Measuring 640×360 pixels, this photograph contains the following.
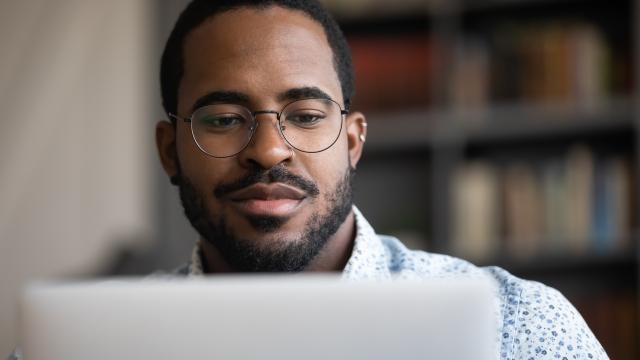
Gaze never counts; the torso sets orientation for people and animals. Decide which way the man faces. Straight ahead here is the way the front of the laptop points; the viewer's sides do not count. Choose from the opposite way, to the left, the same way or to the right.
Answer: the opposite way

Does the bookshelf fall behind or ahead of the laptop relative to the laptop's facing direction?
ahead

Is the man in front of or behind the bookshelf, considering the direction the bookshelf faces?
in front

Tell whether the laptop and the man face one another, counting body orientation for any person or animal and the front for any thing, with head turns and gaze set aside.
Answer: yes

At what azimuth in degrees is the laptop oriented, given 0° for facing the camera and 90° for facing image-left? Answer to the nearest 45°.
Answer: approximately 180°

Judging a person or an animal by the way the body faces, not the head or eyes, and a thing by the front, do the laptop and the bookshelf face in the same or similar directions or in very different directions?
very different directions

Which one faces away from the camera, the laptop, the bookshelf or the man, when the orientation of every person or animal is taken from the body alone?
the laptop

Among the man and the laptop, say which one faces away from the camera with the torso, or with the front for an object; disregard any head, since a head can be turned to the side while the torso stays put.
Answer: the laptop

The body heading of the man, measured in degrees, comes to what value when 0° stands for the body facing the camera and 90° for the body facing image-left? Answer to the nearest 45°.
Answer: approximately 0°

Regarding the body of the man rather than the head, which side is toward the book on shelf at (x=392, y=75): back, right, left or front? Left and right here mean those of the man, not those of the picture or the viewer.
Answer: back

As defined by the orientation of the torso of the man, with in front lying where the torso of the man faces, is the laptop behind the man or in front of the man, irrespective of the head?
in front

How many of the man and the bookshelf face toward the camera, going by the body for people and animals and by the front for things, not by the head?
2

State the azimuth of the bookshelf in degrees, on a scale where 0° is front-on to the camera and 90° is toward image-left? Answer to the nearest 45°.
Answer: approximately 0°

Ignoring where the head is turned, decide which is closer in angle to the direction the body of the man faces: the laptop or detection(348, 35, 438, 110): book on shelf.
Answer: the laptop
